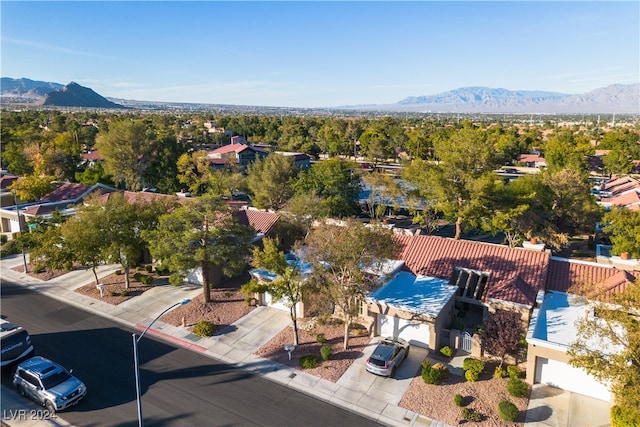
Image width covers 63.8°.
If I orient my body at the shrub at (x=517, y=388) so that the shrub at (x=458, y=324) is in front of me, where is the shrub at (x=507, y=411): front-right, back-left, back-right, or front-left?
back-left

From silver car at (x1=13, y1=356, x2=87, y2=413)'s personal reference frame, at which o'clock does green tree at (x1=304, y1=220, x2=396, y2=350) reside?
The green tree is roughly at 11 o'clock from the silver car.

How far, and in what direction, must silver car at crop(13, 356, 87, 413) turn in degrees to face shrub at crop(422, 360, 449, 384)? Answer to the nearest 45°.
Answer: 0° — it already faces it

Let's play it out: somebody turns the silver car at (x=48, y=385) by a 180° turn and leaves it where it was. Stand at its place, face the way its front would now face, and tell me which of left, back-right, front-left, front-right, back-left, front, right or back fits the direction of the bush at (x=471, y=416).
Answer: back

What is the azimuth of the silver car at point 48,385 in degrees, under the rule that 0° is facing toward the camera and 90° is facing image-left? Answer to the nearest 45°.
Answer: approximately 315°

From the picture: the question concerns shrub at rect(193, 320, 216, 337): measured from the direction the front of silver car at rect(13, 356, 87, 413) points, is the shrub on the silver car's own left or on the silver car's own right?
on the silver car's own left

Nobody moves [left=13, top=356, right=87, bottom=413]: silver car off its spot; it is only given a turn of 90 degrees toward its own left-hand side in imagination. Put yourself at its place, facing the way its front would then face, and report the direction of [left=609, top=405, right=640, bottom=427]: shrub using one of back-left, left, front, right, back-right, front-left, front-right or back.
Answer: right
